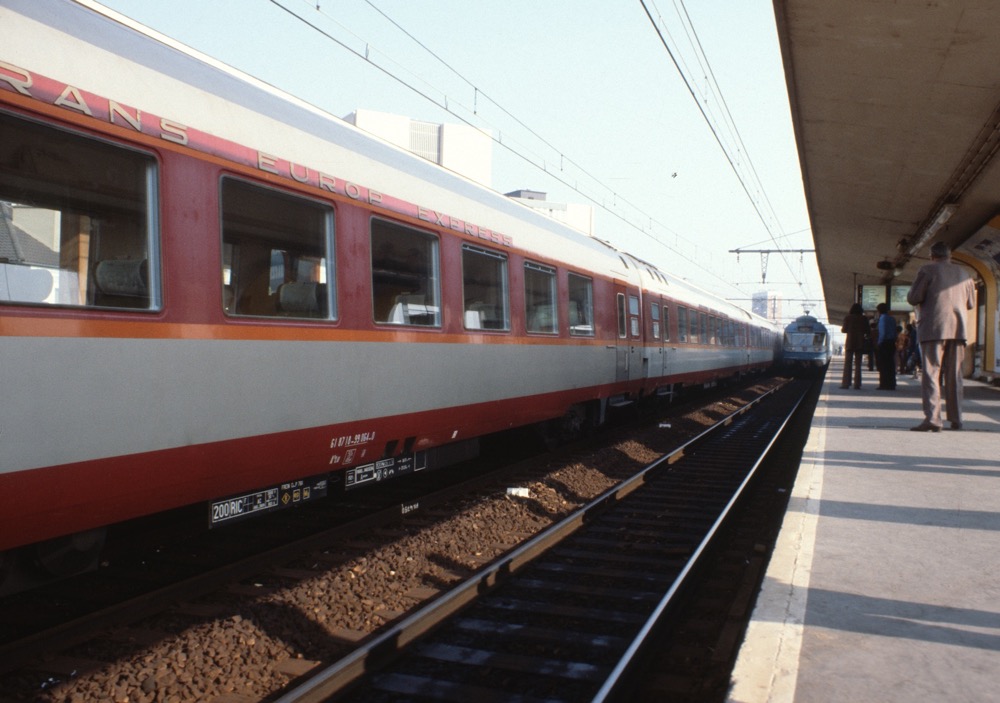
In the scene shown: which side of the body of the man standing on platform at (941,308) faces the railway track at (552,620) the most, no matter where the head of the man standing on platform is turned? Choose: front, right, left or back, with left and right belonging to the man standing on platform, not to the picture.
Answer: back

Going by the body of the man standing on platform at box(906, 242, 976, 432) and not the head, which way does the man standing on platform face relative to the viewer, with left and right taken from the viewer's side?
facing away from the viewer

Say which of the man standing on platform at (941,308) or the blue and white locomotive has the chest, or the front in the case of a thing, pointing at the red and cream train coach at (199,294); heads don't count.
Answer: the blue and white locomotive

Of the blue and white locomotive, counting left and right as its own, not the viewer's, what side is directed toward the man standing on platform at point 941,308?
front

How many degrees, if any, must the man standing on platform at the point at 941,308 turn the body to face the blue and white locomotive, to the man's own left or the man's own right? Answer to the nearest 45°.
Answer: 0° — they already face it

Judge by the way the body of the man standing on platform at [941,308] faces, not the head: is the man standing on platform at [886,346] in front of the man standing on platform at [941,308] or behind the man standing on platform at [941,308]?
in front

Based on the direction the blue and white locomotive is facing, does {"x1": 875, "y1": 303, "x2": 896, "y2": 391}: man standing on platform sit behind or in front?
in front

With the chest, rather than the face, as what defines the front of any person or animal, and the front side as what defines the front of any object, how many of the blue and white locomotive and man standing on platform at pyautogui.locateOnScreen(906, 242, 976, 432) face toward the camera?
1

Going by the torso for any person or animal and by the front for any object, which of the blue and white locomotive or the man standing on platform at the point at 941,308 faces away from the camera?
the man standing on platform

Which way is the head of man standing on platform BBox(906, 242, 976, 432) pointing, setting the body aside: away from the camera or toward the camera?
away from the camera

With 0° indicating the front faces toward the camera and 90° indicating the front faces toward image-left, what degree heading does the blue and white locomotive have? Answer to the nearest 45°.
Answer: approximately 0°

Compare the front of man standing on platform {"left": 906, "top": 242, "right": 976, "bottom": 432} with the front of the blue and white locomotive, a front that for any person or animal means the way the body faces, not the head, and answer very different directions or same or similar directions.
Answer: very different directions

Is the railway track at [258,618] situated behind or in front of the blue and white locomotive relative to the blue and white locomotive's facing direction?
in front
